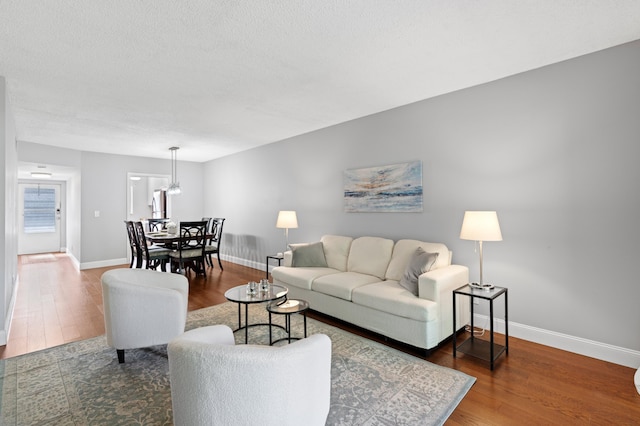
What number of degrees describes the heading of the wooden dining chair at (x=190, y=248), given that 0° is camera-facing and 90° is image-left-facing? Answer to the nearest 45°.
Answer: approximately 135°

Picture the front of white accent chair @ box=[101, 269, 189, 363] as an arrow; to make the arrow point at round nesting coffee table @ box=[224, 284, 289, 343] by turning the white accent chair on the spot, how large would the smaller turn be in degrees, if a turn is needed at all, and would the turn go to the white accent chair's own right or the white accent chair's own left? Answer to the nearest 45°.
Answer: approximately 45° to the white accent chair's own right

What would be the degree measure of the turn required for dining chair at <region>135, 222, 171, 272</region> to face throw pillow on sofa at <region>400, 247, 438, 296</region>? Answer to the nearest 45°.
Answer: approximately 90° to its right

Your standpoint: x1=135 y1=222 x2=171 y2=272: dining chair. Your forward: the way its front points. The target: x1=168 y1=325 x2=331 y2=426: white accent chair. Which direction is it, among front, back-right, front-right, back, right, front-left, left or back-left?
back-right

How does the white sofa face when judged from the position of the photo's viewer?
facing the viewer and to the left of the viewer

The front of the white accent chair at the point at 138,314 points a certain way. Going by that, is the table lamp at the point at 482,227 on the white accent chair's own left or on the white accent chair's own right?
on the white accent chair's own right

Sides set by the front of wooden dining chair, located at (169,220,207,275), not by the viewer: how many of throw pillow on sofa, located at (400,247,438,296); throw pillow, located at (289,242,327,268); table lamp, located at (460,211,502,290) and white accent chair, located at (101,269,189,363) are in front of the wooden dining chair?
0

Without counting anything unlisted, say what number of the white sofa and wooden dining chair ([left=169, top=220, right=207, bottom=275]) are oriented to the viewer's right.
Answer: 0

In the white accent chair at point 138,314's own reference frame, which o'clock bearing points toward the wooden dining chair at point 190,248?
The wooden dining chair is roughly at 11 o'clock from the white accent chair.

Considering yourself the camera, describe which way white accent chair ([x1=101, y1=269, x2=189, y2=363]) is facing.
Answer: facing away from the viewer and to the right of the viewer

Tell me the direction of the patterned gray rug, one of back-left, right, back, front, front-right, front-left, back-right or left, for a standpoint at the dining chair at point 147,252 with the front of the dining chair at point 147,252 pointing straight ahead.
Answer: back-right

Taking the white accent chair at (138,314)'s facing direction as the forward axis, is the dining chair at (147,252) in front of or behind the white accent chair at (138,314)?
in front

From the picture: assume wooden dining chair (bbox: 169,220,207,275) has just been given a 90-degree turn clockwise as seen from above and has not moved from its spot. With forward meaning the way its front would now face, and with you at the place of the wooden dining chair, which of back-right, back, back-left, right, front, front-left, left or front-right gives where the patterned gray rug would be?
back-right

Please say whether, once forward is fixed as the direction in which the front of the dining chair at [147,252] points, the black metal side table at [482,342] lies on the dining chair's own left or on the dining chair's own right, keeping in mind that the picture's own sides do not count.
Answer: on the dining chair's own right

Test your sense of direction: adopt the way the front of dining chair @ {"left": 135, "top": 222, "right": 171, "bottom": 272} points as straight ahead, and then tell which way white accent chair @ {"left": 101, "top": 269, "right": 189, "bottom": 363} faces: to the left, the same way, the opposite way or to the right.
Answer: the same way

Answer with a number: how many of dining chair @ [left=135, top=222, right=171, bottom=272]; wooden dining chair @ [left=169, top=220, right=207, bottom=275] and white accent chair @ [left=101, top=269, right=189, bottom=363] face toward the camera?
0

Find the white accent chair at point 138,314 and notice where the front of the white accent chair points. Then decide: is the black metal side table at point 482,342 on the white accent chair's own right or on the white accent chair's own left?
on the white accent chair's own right

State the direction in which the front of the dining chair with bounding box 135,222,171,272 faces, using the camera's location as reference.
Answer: facing away from the viewer and to the right of the viewer

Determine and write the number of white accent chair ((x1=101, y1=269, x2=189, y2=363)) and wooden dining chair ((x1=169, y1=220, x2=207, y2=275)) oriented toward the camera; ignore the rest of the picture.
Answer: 0

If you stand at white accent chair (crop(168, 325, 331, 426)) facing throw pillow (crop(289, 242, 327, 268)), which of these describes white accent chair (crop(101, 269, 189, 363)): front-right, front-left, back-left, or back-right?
front-left
